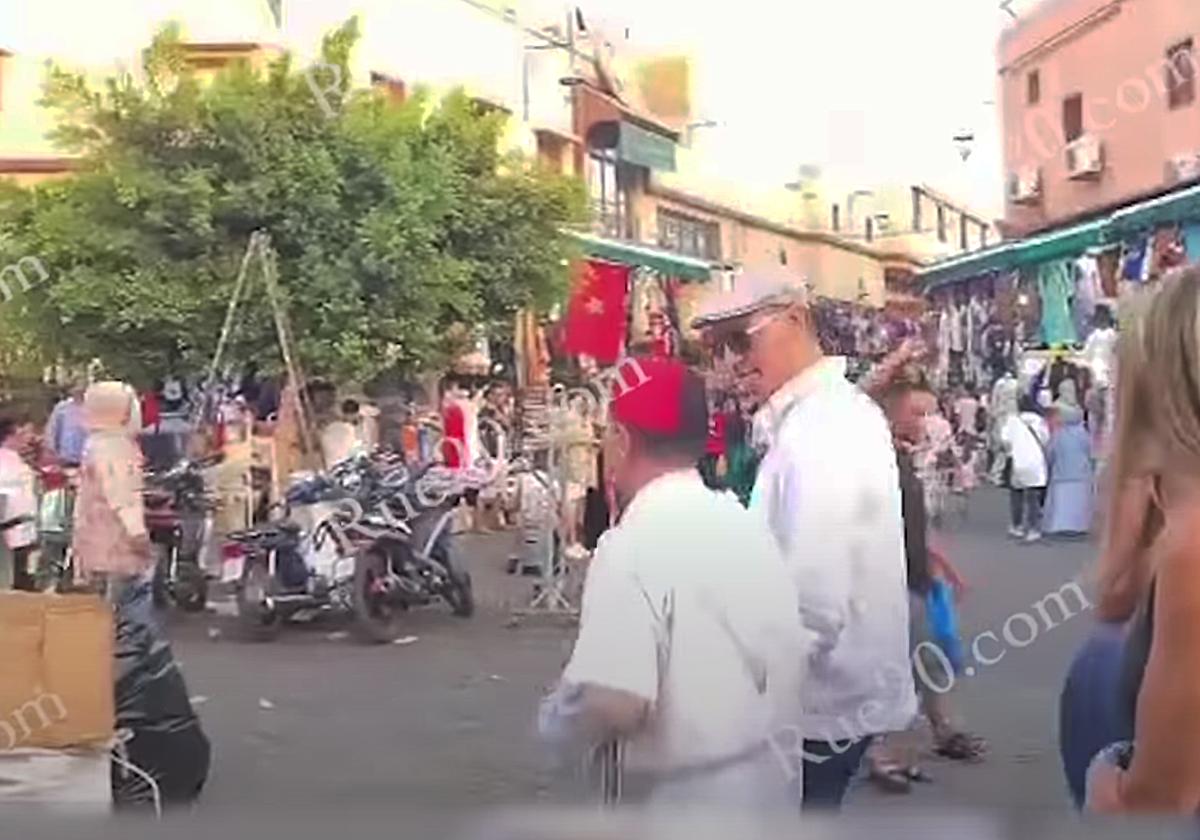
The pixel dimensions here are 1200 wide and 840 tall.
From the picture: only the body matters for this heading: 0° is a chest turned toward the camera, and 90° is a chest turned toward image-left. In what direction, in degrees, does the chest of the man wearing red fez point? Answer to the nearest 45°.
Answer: approximately 135°

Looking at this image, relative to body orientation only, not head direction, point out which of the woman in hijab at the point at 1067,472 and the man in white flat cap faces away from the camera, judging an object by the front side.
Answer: the woman in hijab

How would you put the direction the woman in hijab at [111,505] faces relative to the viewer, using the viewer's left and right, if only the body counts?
facing away from the viewer

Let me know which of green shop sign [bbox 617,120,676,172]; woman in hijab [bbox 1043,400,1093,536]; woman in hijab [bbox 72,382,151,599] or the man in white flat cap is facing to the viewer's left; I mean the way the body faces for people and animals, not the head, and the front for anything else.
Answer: the man in white flat cap

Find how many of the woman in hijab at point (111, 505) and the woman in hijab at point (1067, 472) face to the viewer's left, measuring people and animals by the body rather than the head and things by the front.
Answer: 0

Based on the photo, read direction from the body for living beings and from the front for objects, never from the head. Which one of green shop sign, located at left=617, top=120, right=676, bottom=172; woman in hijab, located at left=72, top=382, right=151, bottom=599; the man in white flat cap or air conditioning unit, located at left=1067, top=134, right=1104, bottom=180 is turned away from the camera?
the woman in hijab

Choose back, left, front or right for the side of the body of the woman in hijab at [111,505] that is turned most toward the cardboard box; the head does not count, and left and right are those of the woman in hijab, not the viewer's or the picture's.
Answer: back

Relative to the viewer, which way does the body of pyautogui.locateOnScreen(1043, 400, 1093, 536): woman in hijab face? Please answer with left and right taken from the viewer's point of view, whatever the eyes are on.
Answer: facing away from the viewer

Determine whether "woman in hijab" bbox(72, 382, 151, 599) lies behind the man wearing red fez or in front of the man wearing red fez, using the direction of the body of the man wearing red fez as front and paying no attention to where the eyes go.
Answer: in front

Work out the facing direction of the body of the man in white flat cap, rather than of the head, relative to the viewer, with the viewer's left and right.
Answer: facing to the left of the viewer

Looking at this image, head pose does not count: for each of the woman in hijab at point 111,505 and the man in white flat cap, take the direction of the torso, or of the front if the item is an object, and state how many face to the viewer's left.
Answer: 1

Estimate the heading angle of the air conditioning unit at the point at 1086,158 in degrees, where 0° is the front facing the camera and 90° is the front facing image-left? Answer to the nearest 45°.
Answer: approximately 45°

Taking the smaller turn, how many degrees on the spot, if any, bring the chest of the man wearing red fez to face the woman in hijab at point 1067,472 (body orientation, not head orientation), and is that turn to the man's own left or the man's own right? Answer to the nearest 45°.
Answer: approximately 45° to the man's own right

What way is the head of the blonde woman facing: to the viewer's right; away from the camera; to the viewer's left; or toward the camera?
away from the camera

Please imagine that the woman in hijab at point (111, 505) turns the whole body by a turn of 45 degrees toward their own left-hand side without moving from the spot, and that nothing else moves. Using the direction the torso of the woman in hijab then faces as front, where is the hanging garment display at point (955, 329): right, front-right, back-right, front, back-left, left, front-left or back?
right

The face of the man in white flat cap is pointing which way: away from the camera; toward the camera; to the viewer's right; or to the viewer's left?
to the viewer's left

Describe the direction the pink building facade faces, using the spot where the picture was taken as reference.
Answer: facing the viewer and to the left of the viewer
